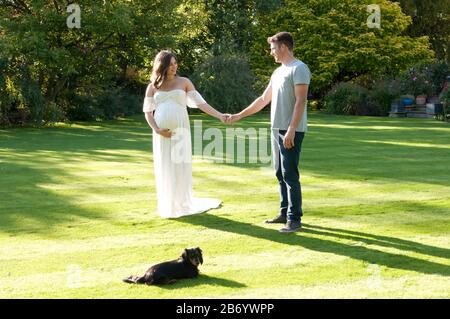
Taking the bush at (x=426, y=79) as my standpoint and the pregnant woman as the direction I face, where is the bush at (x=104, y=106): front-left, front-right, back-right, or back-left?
front-right

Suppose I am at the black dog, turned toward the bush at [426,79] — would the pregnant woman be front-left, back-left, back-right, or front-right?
front-left

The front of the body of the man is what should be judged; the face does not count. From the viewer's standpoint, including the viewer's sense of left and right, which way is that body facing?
facing the viewer and to the left of the viewer

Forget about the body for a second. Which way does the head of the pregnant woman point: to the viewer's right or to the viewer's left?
to the viewer's right

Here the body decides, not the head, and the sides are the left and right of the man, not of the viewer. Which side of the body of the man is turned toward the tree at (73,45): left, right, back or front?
right

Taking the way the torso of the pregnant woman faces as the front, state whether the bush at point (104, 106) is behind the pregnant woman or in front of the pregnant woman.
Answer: behind

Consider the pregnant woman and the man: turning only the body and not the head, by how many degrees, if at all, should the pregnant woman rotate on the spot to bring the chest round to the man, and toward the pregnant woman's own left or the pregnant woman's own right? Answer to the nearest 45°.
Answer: approximately 45° to the pregnant woman's own left

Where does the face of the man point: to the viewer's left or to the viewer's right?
to the viewer's left

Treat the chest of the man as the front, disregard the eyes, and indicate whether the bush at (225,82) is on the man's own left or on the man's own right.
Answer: on the man's own right

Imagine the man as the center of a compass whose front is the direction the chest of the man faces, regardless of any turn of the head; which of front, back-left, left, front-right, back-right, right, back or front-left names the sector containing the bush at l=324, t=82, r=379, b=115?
back-right
